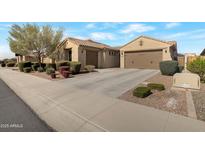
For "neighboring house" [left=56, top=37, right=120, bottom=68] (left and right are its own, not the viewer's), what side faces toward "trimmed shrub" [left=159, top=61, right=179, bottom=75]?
left

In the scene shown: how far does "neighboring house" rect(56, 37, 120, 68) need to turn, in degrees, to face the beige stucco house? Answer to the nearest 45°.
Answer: approximately 135° to its left

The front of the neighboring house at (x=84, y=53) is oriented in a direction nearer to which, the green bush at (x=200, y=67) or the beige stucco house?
the green bush

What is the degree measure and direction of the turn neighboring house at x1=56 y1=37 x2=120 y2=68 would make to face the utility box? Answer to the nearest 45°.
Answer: approximately 45° to its left

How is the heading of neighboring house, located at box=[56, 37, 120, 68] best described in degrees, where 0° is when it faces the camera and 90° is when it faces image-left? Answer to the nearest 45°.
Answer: approximately 45°

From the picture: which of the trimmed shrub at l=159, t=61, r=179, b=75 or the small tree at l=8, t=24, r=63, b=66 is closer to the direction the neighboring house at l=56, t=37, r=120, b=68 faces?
the small tree

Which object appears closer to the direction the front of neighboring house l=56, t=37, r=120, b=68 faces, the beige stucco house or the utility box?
the utility box
